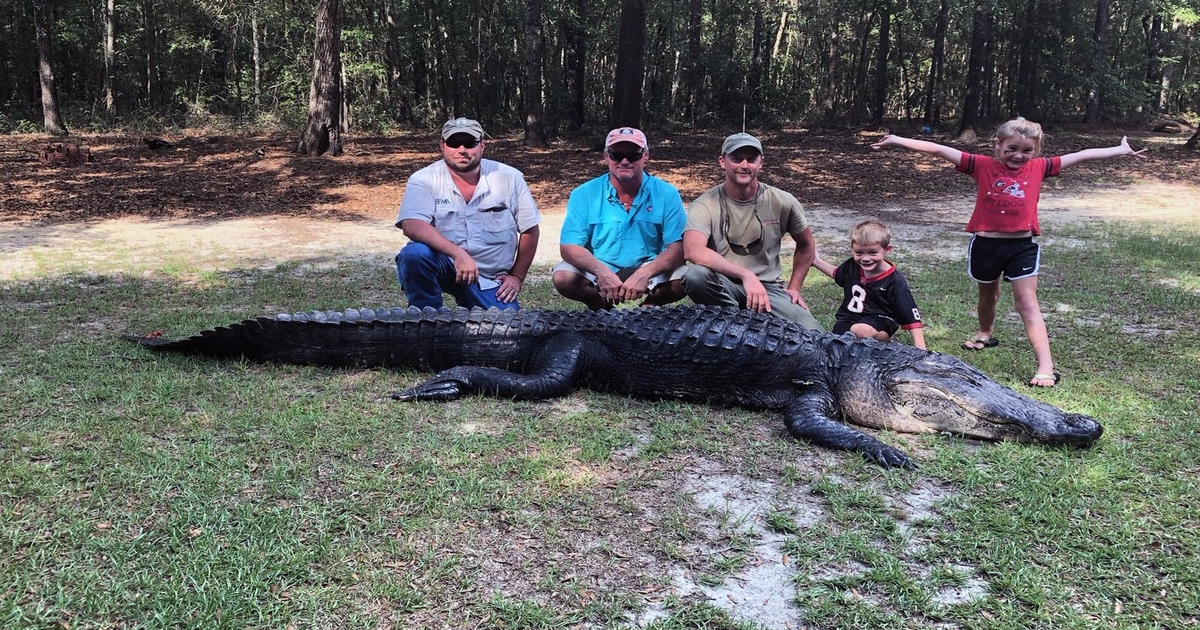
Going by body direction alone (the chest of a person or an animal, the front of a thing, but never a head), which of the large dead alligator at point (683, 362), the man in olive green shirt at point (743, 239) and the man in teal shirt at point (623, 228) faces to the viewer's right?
the large dead alligator

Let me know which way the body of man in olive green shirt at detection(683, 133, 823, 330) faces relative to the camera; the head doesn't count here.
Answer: toward the camera

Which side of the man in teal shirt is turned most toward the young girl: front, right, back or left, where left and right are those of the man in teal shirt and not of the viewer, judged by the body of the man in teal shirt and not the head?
left

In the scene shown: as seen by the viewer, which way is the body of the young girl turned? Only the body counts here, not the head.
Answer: toward the camera

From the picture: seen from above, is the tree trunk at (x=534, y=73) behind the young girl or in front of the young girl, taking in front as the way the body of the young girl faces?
behind

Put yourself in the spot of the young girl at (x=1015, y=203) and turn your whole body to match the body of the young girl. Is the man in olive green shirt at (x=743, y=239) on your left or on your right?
on your right

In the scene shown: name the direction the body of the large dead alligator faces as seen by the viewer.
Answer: to the viewer's right

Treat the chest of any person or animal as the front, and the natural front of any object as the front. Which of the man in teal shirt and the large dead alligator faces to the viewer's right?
the large dead alligator

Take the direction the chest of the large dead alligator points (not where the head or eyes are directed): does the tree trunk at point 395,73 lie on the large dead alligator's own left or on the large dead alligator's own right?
on the large dead alligator's own left

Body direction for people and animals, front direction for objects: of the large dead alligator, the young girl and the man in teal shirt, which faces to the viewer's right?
the large dead alligator

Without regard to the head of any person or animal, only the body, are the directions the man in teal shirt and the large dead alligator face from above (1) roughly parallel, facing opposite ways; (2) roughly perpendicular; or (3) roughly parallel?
roughly perpendicular

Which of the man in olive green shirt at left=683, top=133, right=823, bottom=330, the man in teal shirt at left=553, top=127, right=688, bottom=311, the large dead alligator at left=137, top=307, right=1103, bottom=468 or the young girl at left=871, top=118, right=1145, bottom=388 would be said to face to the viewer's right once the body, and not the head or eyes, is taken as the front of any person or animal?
the large dead alligator

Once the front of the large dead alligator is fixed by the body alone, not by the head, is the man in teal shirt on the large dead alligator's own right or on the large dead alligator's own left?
on the large dead alligator's own left

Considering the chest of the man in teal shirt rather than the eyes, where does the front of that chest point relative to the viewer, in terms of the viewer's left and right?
facing the viewer
